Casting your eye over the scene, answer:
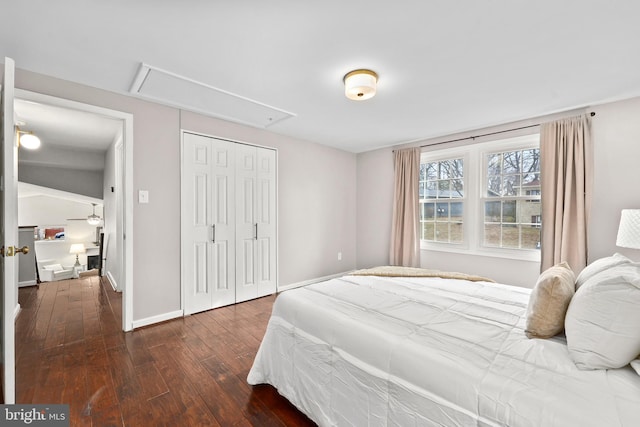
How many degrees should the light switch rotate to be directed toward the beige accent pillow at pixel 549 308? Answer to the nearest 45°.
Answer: approximately 45° to its left

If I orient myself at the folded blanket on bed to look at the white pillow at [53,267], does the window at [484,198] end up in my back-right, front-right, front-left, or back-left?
back-right

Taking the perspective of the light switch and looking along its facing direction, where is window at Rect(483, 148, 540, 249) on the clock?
The window is roughly at 10 o'clock from the light switch.

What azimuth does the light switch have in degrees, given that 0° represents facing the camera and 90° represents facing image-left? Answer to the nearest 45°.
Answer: approximately 0°

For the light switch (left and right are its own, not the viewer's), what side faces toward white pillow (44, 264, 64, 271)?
back

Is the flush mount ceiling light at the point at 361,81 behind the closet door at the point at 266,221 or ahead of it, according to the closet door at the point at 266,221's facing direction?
ahead

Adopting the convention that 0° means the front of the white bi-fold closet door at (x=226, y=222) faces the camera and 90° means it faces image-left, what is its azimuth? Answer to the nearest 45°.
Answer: approximately 315°

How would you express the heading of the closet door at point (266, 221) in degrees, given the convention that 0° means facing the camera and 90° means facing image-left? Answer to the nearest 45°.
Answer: approximately 315°
